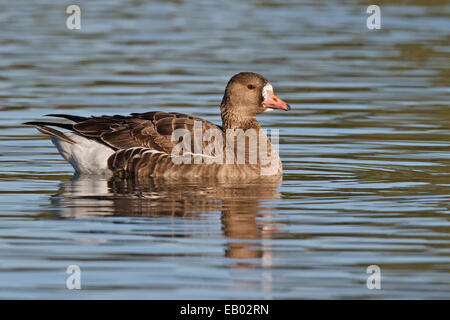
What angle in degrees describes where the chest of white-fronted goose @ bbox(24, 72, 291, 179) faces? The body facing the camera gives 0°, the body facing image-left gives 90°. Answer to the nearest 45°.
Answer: approximately 270°
